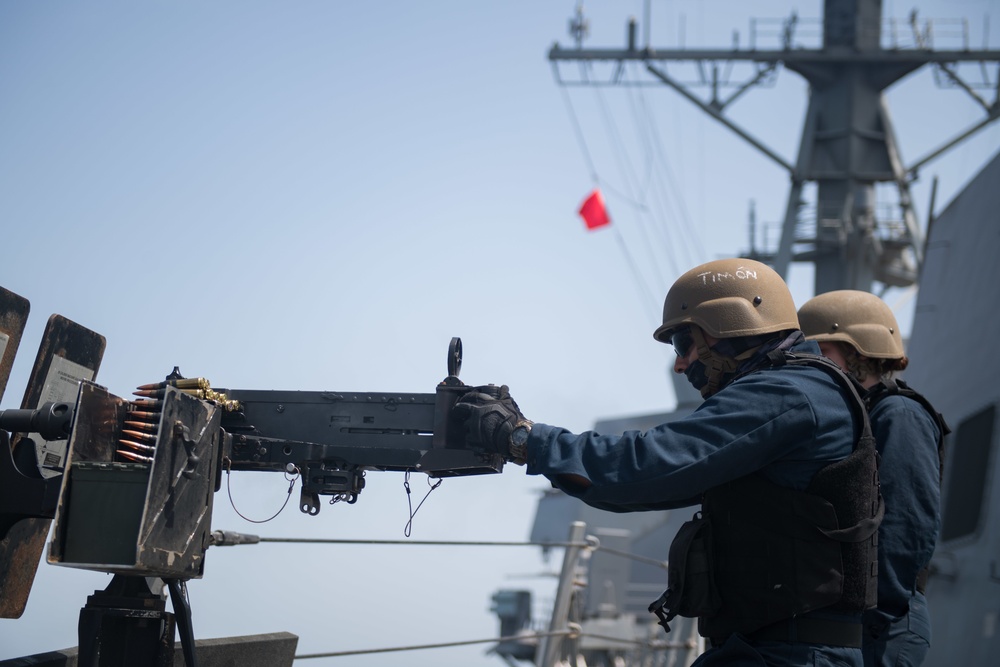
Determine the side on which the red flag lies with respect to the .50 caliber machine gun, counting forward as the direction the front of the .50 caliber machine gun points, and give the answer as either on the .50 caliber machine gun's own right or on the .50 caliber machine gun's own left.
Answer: on the .50 caliber machine gun's own right

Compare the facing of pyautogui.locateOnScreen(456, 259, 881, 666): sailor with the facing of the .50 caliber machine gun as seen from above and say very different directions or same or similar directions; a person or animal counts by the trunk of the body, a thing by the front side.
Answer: same or similar directions

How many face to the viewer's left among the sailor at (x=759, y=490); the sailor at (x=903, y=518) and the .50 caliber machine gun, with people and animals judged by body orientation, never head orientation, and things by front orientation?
3

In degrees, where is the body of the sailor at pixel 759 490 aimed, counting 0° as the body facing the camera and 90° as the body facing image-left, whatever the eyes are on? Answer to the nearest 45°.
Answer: approximately 90°

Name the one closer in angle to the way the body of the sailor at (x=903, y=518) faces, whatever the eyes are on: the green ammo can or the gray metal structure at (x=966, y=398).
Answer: the green ammo can

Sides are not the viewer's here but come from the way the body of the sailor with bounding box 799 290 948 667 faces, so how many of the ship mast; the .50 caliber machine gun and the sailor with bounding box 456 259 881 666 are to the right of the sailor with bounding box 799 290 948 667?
1

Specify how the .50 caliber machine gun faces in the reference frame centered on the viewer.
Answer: facing to the left of the viewer

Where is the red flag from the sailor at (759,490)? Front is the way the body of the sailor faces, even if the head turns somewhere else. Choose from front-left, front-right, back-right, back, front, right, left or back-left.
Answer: right

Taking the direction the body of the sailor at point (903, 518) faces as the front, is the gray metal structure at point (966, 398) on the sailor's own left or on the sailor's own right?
on the sailor's own right

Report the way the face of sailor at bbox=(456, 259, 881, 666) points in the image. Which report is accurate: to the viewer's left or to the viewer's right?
to the viewer's left

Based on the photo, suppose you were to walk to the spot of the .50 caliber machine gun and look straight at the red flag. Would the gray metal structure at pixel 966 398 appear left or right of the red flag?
right

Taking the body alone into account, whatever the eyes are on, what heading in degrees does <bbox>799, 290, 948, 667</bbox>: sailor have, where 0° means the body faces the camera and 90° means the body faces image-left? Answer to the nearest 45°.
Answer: approximately 90°

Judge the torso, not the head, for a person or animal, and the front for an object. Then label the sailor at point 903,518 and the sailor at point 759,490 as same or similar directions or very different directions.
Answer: same or similar directions

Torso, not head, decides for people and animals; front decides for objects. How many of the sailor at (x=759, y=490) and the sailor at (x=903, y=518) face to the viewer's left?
2
